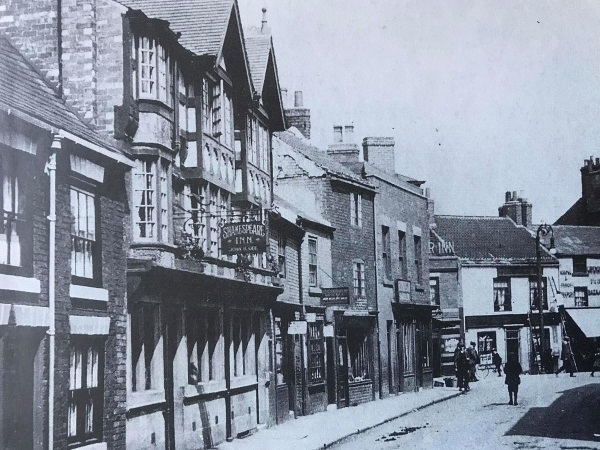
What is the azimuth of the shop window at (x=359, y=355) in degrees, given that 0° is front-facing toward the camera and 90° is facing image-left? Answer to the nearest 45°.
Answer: approximately 315°

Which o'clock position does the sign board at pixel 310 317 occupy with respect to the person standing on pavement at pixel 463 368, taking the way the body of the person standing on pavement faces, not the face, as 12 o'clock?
The sign board is roughly at 1 o'clock from the person standing on pavement.

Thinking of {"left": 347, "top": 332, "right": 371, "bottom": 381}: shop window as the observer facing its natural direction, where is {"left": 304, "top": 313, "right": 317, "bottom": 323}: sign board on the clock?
The sign board is roughly at 2 o'clock from the shop window.
